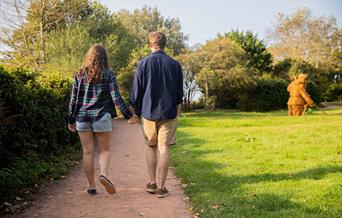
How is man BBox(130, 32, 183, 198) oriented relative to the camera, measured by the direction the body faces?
away from the camera

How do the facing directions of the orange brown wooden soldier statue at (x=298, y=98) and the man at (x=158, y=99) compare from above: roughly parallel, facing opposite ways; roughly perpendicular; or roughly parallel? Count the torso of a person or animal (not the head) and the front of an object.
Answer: roughly perpendicular

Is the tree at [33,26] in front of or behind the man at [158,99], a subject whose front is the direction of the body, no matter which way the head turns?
in front

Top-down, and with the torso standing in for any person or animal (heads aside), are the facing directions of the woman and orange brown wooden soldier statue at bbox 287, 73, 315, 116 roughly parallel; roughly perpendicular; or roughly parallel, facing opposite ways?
roughly perpendicular

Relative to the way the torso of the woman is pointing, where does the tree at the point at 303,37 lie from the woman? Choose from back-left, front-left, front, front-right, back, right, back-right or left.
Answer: front-right

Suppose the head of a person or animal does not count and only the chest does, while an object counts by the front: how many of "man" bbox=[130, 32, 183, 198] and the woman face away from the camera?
2

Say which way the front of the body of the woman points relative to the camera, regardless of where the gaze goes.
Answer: away from the camera

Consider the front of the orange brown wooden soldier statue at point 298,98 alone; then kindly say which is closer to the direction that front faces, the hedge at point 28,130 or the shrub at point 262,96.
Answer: the shrub

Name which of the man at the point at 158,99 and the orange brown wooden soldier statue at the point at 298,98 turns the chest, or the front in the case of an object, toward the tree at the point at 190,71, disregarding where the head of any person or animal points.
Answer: the man at the point at 158,99

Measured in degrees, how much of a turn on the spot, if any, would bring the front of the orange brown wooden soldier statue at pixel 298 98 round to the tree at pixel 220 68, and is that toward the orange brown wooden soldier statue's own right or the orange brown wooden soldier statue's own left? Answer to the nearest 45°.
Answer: approximately 90° to the orange brown wooden soldier statue's own left

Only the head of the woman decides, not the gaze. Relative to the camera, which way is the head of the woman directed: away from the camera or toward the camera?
away from the camera

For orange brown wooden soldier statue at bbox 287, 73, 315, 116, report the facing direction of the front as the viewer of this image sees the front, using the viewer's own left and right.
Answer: facing away from the viewer and to the right of the viewer

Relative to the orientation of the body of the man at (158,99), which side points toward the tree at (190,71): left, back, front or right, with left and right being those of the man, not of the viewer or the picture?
front
